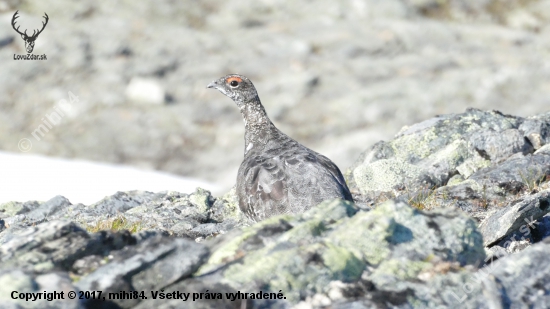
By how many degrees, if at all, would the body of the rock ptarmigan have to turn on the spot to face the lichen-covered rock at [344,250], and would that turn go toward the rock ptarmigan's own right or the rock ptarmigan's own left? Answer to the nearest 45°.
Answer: approximately 90° to the rock ptarmigan's own left

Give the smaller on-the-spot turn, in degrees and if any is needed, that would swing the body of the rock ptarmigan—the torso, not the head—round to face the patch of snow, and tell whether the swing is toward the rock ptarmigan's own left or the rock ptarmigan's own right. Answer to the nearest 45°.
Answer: approximately 45° to the rock ptarmigan's own right

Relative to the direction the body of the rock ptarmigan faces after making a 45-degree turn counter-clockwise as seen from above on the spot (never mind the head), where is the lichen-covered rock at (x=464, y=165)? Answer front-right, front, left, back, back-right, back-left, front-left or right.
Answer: back

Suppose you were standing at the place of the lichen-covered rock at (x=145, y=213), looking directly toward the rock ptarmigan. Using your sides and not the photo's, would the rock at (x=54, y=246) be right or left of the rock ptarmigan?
right

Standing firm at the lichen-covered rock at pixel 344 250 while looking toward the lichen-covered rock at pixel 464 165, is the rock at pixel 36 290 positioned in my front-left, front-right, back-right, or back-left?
back-left

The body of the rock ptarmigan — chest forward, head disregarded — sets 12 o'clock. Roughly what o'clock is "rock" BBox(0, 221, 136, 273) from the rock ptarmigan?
The rock is roughly at 10 o'clock from the rock ptarmigan.

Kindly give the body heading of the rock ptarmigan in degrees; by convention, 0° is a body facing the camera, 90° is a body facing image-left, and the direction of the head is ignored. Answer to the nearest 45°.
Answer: approximately 90°

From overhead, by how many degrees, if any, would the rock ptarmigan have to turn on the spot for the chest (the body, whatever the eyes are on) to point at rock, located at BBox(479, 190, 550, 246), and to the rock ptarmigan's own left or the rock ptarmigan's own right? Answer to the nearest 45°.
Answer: approximately 180°
